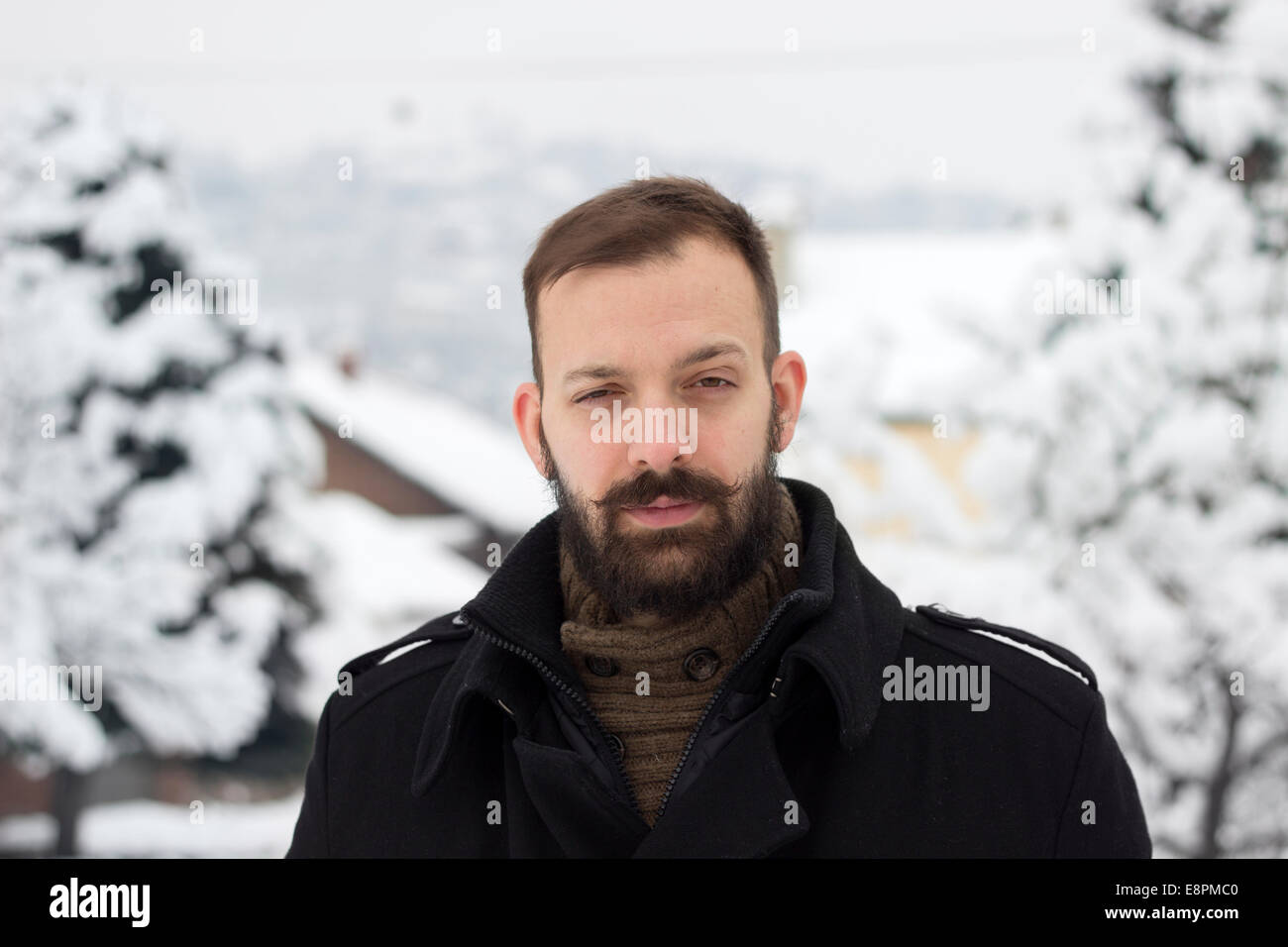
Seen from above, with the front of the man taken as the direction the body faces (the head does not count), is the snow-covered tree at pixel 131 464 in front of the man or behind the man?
behind

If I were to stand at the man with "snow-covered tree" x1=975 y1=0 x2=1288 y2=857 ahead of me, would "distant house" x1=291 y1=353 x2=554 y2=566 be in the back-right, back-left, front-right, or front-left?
front-left

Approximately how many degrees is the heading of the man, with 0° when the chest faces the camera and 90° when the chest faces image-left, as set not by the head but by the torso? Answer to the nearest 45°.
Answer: approximately 0°

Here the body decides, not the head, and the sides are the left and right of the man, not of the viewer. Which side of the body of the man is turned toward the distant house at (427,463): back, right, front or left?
back

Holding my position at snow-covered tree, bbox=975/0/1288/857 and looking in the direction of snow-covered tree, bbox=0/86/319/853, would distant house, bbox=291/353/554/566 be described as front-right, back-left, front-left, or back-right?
front-right

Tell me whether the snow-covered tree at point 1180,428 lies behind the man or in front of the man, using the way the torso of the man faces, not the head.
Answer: behind

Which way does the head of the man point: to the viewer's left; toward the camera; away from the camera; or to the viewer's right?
toward the camera
